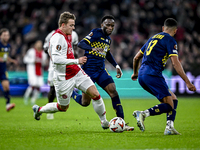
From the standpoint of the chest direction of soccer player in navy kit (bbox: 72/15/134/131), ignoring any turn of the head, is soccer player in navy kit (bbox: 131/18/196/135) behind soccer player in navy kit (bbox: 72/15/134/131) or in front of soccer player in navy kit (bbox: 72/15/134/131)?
in front

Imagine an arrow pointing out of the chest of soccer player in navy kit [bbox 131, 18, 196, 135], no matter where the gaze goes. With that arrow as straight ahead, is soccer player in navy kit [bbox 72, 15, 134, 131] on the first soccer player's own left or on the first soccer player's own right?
on the first soccer player's own left

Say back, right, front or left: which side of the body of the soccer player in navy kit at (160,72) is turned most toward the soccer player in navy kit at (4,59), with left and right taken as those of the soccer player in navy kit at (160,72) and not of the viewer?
left

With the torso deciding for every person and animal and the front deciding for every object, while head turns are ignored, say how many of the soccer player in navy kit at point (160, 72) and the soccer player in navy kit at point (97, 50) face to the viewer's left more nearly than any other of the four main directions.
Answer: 0

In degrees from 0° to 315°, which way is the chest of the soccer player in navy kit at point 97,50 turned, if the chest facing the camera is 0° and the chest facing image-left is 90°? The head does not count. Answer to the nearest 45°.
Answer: approximately 315°
